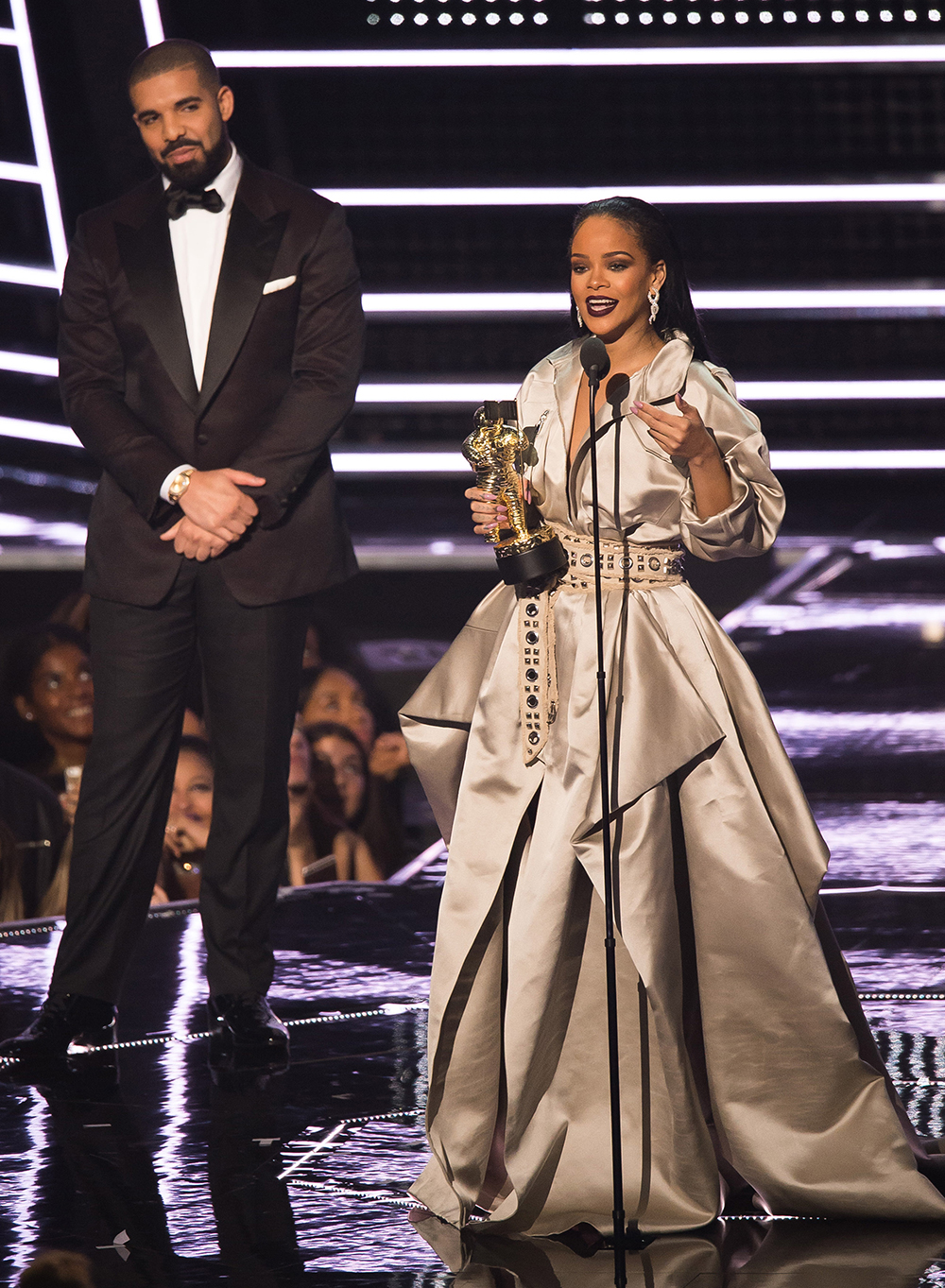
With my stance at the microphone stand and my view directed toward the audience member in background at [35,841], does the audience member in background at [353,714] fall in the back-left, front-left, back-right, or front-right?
front-right

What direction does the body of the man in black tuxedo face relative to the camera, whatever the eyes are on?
toward the camera

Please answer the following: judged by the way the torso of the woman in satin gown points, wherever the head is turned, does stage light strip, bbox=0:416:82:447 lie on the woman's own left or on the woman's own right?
on the woman's own right

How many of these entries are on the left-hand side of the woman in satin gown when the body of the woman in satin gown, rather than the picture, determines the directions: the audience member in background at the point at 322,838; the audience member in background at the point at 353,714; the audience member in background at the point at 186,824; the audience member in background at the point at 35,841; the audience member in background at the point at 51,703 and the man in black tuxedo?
0

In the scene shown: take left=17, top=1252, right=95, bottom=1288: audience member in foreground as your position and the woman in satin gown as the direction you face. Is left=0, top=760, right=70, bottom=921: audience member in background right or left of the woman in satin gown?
left

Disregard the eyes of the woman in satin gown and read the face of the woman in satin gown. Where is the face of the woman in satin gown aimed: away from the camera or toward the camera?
toward the camera

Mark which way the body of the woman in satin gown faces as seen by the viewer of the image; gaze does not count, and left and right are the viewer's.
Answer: facing the viewer and to the left of the viewer

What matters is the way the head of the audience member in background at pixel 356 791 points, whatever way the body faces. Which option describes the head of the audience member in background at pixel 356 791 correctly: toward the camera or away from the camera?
toward the camera

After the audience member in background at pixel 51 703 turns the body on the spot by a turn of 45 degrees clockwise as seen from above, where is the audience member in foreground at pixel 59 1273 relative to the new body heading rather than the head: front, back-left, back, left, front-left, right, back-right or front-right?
front

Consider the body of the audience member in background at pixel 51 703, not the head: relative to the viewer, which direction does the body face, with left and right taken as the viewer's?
facing the viewer and to the right of the viewer

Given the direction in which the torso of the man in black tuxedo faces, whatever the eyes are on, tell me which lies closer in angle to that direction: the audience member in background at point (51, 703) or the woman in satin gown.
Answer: the woman in satin gown

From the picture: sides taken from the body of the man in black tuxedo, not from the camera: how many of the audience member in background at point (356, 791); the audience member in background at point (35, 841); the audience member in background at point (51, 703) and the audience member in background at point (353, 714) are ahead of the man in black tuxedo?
0

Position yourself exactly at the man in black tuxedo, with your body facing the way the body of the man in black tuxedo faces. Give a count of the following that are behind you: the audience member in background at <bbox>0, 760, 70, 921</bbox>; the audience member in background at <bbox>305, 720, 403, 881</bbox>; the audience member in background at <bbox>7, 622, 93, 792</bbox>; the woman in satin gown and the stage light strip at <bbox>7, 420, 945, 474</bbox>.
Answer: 4

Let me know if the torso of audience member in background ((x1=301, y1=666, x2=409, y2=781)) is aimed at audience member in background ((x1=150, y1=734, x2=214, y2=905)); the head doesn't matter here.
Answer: no

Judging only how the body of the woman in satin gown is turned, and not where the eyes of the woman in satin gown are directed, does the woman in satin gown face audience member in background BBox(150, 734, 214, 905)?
no

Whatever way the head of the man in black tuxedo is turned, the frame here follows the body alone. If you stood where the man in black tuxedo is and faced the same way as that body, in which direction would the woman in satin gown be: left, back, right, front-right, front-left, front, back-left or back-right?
front-left

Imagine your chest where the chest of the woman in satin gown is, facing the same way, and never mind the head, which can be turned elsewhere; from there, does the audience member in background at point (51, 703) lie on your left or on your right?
on your right
